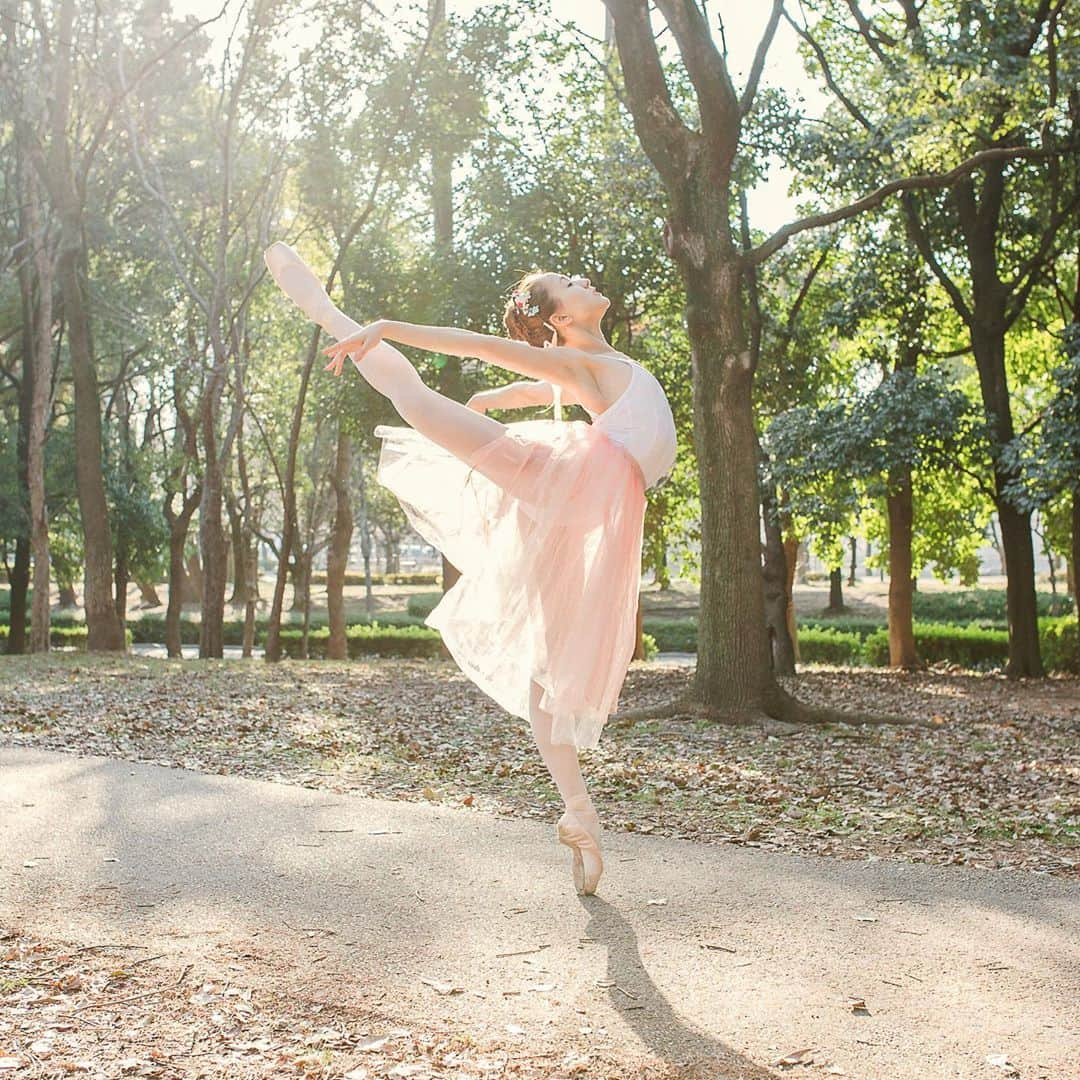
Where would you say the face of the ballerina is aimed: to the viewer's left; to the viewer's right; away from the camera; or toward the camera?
to the viewer's right

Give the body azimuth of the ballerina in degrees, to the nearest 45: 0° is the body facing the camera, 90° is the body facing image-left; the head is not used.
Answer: approximately 270°

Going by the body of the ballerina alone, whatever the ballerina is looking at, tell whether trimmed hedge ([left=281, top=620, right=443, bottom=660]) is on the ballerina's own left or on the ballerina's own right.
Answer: on the ballerina's own left

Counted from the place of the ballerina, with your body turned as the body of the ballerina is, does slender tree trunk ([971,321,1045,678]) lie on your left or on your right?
on your left

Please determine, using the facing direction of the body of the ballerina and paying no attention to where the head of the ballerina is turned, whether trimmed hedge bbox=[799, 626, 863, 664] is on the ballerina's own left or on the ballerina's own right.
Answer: on the ballerina's own left

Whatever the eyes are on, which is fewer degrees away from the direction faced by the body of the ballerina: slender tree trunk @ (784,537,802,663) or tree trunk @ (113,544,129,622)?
the slender tree trunk

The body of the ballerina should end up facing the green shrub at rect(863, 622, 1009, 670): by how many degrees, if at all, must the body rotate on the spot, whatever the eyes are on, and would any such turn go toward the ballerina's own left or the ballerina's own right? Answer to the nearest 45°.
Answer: approximately 45° to the ballerina's own left
